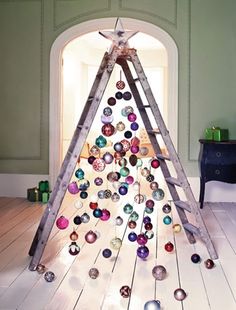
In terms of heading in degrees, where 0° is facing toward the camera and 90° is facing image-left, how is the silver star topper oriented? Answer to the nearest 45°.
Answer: approximately 0°

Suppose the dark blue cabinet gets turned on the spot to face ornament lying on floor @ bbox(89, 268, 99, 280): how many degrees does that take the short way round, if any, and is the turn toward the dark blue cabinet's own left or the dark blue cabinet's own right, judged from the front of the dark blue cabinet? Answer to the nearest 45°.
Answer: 0° — it already faces it

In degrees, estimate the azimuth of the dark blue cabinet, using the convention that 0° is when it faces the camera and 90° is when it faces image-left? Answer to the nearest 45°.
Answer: approximately 0°

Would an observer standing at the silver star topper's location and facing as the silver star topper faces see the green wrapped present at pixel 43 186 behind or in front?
behind

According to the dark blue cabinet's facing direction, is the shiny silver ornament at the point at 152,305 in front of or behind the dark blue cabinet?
in front

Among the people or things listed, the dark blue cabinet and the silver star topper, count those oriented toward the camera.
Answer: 2

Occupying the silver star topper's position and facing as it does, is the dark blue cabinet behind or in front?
behind
